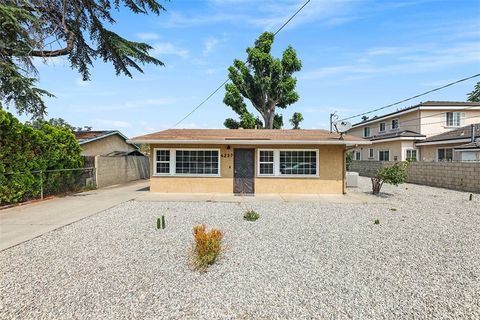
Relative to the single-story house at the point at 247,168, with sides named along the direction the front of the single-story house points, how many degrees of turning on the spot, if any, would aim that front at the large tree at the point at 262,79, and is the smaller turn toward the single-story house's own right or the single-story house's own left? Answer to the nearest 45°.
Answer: approximately 180°

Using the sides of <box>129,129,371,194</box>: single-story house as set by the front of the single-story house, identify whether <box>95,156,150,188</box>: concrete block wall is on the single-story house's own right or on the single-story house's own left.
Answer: on the single-story house's own right

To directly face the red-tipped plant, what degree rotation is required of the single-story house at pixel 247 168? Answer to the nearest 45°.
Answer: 0° — it already faces it

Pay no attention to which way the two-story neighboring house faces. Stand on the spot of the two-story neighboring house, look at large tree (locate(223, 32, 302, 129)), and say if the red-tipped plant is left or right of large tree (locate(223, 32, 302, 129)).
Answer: left

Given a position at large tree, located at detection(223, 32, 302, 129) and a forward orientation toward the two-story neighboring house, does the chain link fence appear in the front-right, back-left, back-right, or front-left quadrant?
back-right

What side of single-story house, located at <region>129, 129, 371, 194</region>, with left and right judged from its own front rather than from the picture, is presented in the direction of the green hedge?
right

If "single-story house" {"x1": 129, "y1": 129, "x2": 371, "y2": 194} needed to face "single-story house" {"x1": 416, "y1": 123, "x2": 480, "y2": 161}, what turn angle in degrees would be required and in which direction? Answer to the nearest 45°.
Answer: approximately 135° to its left

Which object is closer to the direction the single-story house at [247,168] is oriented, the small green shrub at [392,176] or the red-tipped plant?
the red-tipped plant

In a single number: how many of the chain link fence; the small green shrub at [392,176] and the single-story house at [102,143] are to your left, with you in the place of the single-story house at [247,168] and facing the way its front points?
1

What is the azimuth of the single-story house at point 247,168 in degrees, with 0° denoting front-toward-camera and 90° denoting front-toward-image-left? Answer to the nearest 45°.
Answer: approximately 0°

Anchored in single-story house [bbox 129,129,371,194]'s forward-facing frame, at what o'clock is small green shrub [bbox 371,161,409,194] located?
The small green shrub is roughly at 9 o'clock from the single-story house.
